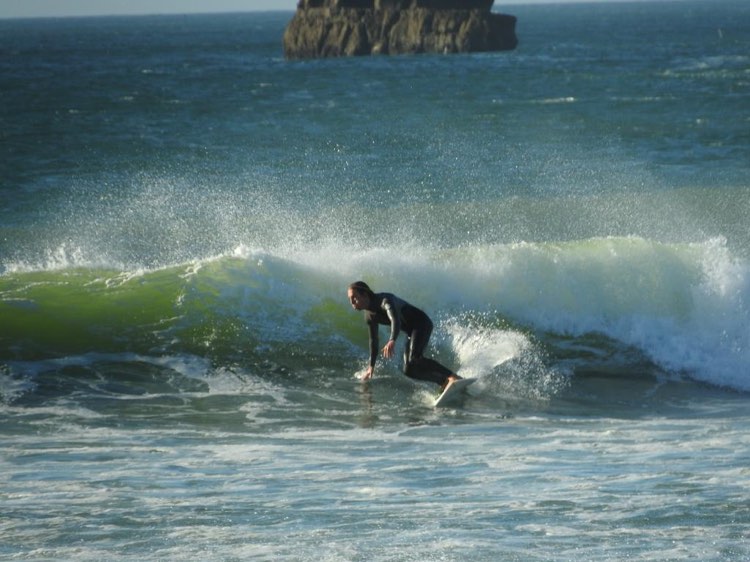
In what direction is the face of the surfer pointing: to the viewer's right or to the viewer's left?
to the viewer's left

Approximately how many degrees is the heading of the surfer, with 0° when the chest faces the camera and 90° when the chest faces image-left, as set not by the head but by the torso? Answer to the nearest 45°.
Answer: approximately 90°
